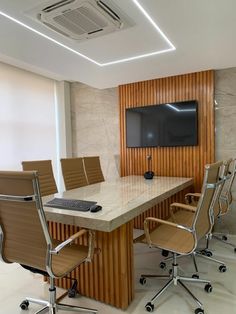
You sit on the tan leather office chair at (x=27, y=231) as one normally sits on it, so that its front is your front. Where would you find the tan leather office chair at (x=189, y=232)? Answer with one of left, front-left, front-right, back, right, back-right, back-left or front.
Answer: front-right

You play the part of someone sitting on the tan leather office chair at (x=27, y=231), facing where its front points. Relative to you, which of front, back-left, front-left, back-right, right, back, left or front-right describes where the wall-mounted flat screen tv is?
front

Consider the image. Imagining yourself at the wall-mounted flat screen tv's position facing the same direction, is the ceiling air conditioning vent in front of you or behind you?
in front

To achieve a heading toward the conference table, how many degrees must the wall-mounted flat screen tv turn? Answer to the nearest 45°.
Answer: approximately 45° to its left

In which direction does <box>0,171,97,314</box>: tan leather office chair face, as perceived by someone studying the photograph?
facing away from the viewer and to the right of the viewer

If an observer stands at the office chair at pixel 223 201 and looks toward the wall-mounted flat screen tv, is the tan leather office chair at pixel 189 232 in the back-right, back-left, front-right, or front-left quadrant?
back-left

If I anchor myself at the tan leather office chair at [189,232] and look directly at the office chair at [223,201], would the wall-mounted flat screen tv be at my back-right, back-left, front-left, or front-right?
front-left

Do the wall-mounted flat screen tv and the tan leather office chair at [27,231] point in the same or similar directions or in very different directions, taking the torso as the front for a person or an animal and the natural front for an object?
very different directions

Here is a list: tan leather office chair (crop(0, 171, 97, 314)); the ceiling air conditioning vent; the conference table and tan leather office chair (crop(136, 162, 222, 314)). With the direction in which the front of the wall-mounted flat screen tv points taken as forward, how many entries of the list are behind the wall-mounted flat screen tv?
0

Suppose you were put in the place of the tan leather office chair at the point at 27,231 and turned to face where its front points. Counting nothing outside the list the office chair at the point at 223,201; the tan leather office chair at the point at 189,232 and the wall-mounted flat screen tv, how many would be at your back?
0

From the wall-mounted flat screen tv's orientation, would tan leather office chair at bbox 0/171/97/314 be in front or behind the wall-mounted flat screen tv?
in front
